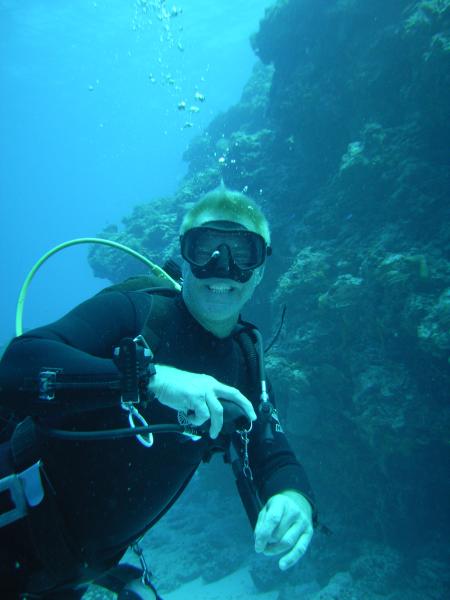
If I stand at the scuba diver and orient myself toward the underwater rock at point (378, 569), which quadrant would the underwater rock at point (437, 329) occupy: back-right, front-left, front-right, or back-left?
front-right

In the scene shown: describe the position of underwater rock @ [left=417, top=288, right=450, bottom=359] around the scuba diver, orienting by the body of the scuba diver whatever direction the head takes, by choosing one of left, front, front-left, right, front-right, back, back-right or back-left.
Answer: left

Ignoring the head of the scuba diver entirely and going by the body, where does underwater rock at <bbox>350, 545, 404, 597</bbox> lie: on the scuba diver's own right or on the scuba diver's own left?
on the scuba diver's own left

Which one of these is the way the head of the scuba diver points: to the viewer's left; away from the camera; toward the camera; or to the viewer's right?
toward the camera

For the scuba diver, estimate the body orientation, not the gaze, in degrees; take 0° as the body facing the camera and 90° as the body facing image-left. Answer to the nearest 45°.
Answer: approximately 315°
